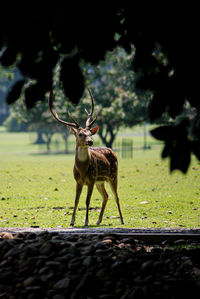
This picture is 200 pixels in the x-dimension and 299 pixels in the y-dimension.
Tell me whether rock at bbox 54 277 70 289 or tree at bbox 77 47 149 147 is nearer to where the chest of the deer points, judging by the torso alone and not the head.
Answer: the rock

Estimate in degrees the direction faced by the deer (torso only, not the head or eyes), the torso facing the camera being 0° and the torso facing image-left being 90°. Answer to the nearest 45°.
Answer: approximately 45°

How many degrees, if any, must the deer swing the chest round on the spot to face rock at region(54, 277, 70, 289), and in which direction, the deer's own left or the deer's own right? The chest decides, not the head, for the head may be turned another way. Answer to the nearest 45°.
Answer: approximately 45° to the deer's own left

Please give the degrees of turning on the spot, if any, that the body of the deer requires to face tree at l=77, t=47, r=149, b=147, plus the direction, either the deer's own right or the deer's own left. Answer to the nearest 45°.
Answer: approximately 135° to the deer's own right
